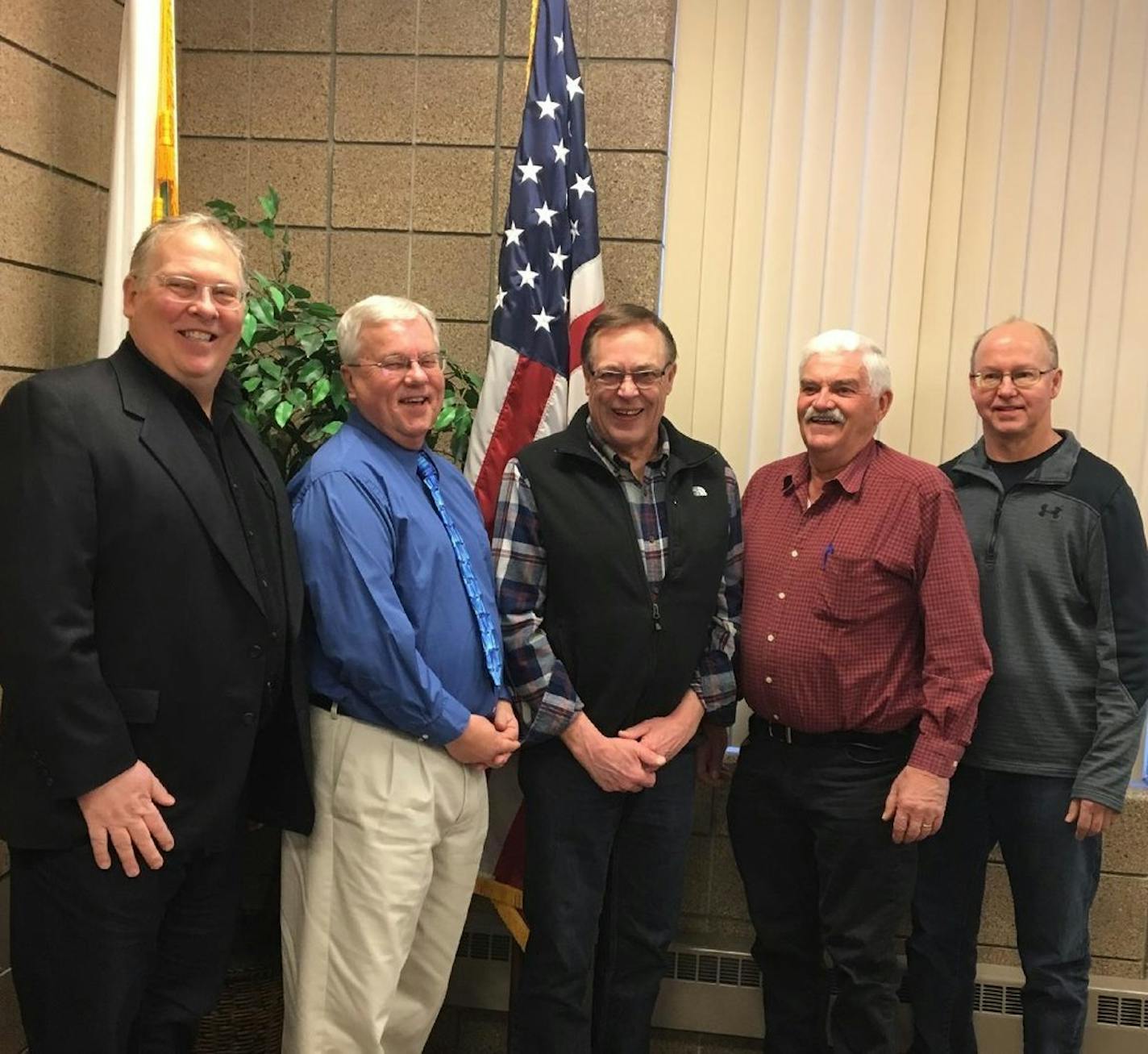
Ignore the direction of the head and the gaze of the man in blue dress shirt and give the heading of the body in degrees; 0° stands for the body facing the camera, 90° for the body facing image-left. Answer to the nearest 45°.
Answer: approximately 315°

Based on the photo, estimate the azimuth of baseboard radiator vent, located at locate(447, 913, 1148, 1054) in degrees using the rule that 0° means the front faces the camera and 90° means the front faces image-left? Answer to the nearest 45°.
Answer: approximately 0°

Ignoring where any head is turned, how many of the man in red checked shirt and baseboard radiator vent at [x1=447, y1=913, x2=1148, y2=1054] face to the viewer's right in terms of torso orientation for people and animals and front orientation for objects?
0

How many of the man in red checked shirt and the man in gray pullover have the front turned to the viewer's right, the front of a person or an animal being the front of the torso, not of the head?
0

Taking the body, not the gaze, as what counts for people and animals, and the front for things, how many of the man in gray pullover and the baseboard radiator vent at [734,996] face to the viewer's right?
0

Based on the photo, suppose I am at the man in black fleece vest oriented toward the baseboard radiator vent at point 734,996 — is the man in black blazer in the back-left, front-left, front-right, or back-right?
back-left
